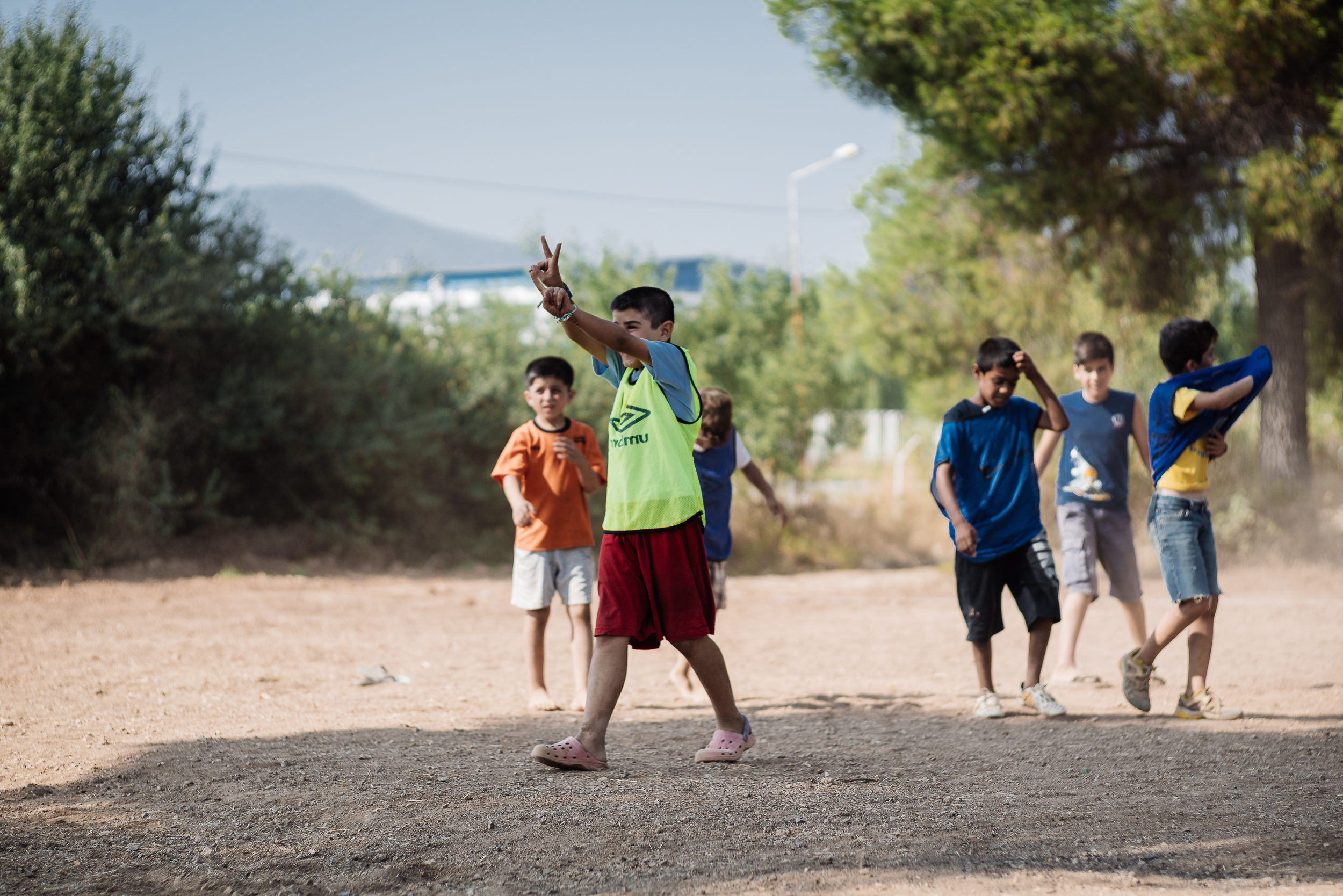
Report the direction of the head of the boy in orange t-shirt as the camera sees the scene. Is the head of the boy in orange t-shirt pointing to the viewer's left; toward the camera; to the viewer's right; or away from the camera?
toward the camera

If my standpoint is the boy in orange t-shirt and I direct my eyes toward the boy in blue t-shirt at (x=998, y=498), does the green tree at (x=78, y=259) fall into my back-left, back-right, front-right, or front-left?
back-left

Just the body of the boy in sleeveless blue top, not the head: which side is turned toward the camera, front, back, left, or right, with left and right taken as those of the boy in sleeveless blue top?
front

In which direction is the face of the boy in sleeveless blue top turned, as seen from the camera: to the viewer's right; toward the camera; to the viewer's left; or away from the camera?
toward the camera

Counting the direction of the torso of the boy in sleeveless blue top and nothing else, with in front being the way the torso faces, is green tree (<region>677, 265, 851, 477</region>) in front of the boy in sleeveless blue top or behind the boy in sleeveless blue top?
behind
